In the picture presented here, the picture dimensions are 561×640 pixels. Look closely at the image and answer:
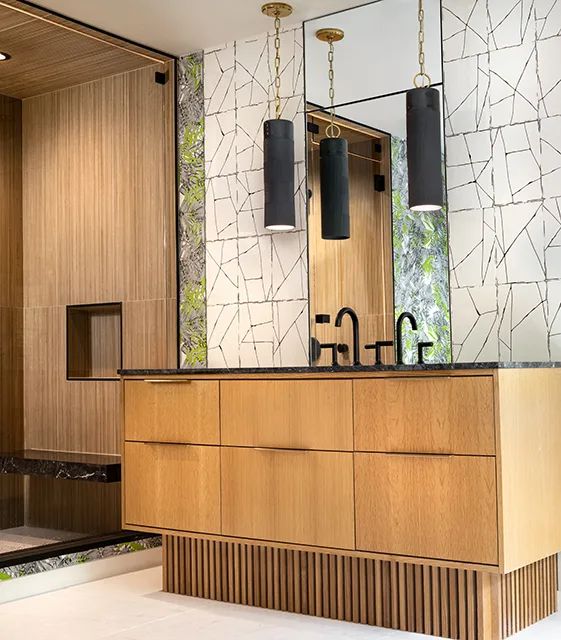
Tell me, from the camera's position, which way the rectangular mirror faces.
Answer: facing the viewer and to the left of the viewer

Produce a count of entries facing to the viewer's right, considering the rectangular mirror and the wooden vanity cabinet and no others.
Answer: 0

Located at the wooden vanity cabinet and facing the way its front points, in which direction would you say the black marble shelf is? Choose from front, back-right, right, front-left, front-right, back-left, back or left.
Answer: right

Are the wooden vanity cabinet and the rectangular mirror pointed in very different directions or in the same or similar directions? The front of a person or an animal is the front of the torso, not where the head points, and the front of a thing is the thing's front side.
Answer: same or similar directions
